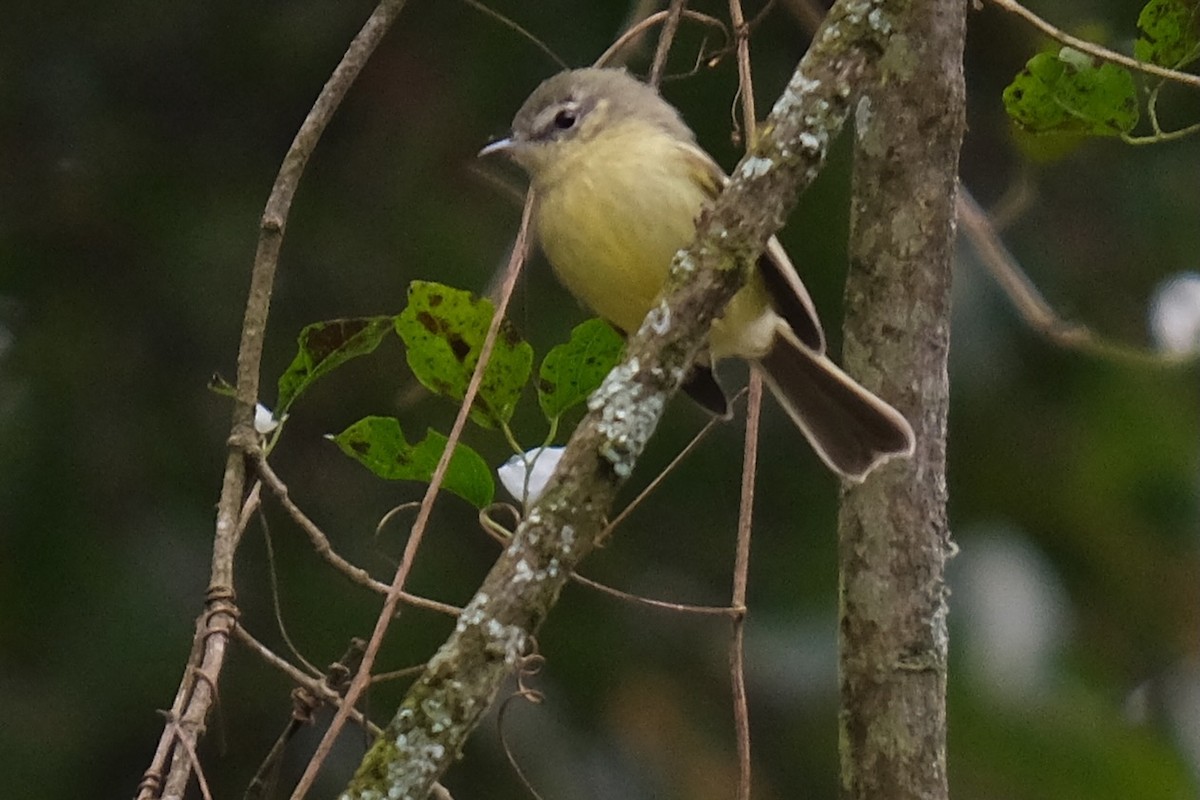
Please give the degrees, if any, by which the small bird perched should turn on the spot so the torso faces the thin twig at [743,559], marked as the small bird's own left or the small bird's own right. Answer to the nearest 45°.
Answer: approximately 135° to the small bird's own left

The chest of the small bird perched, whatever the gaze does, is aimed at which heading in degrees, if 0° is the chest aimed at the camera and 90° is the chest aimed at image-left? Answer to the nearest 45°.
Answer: approximately 90°

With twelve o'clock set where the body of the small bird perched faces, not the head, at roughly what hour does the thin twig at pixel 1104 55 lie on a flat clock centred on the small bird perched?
The thin twig is roughly at 8 o'clock from the small bird perched.

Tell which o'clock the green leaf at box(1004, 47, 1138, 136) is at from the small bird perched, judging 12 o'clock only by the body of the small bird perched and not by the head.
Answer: The green leaf is roughly at 8 o'clock from the small bird perched.
